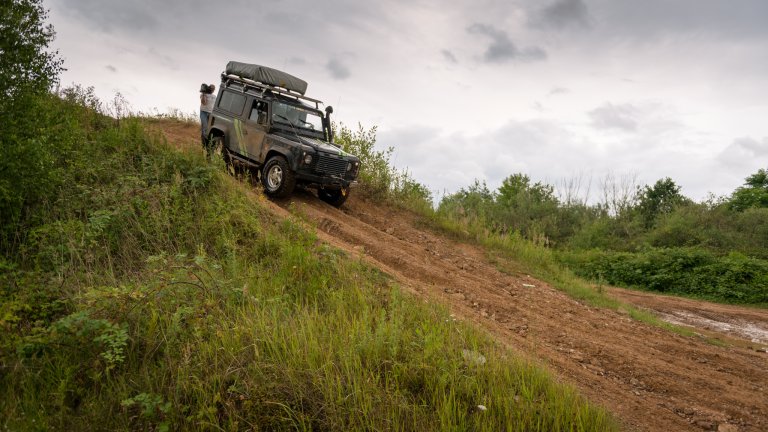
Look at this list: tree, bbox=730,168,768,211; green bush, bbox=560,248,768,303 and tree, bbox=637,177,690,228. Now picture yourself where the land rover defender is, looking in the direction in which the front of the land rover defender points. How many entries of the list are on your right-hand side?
0

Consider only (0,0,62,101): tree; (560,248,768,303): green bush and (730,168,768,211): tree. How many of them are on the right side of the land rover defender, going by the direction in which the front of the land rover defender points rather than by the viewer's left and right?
1

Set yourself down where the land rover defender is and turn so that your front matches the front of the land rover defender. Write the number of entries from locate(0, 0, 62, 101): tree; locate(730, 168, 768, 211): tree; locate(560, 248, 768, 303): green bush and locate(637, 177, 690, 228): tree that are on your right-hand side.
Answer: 1

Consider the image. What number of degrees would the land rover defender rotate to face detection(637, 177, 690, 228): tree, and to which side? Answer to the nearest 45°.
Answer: approximately 90° to its left

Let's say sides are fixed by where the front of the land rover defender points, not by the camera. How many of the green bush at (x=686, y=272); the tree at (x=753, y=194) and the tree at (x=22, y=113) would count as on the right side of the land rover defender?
1

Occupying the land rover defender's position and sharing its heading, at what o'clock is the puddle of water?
The puddle of water is roughly at 11 o'clock from the land rover defender.

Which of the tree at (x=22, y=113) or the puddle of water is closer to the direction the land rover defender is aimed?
the puddle of water

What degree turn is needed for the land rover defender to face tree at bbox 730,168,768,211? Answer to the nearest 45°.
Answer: approximately 45° to its left

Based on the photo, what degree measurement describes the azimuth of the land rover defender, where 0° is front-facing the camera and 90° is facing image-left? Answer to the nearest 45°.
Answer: approximately 315°

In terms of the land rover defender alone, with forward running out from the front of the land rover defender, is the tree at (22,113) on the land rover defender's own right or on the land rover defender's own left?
on the land rover defender's own right

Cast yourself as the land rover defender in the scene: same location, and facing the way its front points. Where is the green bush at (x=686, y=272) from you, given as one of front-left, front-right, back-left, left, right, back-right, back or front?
front-left

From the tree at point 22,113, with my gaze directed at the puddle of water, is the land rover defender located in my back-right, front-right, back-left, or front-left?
front-left

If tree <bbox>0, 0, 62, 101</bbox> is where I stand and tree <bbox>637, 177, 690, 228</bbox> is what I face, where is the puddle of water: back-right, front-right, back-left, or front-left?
front-right

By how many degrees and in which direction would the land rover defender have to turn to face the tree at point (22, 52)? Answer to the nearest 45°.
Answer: approximately 90° to its right
